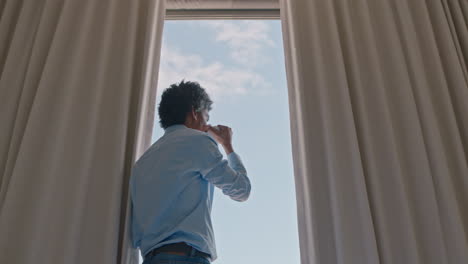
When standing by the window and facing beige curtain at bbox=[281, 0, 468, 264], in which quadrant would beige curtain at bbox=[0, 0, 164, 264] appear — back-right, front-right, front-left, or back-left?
back-right

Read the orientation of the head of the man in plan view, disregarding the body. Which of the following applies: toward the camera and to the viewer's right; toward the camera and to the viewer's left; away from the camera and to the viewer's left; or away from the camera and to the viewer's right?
away from the camera and to the viewer's right

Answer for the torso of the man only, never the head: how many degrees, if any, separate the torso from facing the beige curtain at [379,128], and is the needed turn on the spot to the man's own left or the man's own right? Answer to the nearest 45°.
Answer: approximately 45° to the man's own right

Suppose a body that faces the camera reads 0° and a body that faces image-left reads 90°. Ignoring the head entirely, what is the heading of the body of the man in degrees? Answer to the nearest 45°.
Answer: approximately 225°
